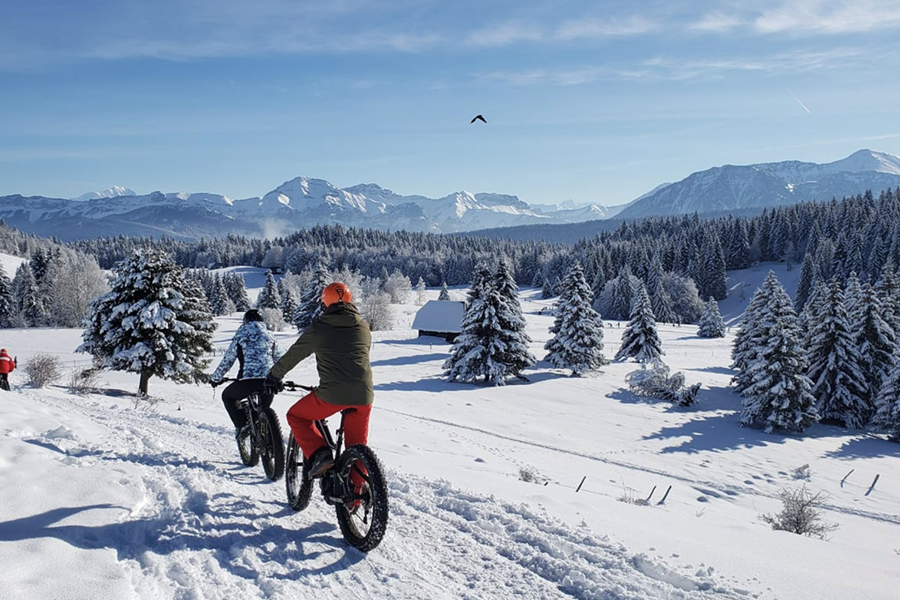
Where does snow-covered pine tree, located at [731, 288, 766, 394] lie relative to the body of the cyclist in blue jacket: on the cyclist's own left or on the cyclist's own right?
on the cyclist's own right

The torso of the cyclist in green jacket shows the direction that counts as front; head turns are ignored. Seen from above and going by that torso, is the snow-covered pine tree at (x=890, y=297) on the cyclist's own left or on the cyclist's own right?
on the cyclist's own right

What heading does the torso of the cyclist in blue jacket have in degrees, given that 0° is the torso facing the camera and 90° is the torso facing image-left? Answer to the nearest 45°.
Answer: approximately 135°

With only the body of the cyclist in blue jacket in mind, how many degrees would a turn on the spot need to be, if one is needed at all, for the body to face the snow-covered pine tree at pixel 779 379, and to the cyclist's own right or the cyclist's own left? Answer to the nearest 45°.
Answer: approximately 90° to the cyclist's own right

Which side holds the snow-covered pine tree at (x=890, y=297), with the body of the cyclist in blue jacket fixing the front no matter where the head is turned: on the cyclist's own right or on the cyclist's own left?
on the cyclist's own right

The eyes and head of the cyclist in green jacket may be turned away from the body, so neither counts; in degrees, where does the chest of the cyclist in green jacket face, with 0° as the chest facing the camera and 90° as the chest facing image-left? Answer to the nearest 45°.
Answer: approximately 135°

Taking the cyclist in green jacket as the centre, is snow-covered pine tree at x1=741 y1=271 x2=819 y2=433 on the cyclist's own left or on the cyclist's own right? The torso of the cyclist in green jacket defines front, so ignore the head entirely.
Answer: on the cyclist's own right

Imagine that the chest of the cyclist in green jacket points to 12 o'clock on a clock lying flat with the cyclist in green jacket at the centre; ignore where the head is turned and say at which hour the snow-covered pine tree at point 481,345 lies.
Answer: The snow-covered pine tree is roughly at 2 o'clock from the cyclist in green jacket.
